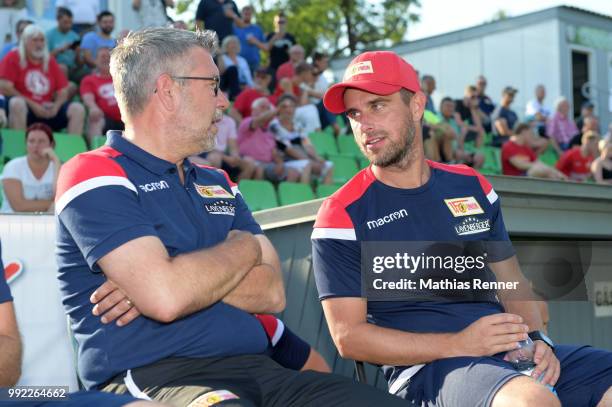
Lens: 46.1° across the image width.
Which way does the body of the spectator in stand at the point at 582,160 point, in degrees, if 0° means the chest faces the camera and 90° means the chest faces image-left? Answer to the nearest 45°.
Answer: approximately 315°

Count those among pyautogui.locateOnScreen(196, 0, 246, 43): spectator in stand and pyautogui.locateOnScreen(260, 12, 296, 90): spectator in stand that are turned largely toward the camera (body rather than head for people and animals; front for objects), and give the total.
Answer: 2

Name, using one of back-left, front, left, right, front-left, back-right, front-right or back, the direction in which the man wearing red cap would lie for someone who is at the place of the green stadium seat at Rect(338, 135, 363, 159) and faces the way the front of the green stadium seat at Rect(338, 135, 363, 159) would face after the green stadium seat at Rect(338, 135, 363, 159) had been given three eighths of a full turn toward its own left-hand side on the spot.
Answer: back

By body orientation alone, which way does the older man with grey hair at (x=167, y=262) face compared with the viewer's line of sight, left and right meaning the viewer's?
facing the viewer and to the right of the viewer

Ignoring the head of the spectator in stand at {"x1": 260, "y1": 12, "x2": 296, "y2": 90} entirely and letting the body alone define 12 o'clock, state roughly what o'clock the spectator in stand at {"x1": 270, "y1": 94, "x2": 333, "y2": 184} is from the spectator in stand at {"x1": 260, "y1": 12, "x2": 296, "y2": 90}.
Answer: the spectator in stand at {"x1": 270, "y1": 94, "x2": 333, "y2": 184} is roughly at 12 o'clock from the spectator in stand at {"x1": 260, "y1": 12, "x2": 296, "y2": 90}.

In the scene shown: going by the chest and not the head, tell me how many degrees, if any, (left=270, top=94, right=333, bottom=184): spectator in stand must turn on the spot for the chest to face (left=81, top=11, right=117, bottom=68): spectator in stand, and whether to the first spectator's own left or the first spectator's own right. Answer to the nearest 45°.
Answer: approximately 135° to the first spectator's own right

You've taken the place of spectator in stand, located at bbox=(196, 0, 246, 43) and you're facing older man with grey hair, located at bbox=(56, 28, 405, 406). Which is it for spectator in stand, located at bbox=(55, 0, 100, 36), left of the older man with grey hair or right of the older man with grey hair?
right

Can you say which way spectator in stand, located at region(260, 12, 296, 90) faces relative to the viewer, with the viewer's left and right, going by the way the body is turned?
facing the viewer

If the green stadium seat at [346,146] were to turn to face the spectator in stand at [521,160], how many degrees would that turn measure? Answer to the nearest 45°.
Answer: approximately 45° to its left

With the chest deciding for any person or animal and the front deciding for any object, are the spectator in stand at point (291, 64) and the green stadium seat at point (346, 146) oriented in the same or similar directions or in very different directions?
same or similar directions

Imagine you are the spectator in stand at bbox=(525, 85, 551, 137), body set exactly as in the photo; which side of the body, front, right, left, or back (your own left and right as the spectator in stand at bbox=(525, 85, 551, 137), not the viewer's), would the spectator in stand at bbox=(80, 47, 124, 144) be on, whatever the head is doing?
right

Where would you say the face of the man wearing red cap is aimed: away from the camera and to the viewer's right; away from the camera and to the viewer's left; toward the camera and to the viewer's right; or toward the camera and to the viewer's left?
toward the camera and to the viewer's left

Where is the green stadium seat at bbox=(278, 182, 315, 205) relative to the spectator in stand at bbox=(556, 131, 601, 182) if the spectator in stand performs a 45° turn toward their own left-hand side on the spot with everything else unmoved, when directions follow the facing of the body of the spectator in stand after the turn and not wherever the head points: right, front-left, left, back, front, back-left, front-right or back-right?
back-right

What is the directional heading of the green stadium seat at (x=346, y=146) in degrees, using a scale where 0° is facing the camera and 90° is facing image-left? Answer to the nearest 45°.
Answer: approximately 315°

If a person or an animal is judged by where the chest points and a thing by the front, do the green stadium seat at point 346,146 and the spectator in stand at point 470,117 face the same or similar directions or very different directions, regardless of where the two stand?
same or similar directions

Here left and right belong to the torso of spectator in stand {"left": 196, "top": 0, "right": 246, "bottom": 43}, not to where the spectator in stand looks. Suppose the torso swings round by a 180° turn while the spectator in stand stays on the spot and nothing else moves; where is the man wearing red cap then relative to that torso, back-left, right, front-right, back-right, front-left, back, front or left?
back

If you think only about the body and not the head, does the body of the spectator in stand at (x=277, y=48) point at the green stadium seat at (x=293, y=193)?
yes

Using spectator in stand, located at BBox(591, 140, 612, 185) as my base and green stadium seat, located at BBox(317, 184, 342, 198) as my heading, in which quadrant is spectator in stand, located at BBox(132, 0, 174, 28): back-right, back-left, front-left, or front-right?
front-right

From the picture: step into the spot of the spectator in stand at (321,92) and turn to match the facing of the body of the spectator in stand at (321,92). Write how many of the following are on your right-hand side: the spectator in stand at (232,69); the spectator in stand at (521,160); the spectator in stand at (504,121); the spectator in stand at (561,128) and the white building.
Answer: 1
